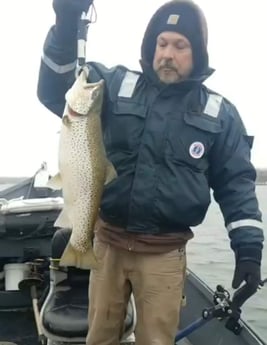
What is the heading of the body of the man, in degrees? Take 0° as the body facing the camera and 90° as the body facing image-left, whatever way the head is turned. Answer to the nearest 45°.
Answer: approximately 0°
